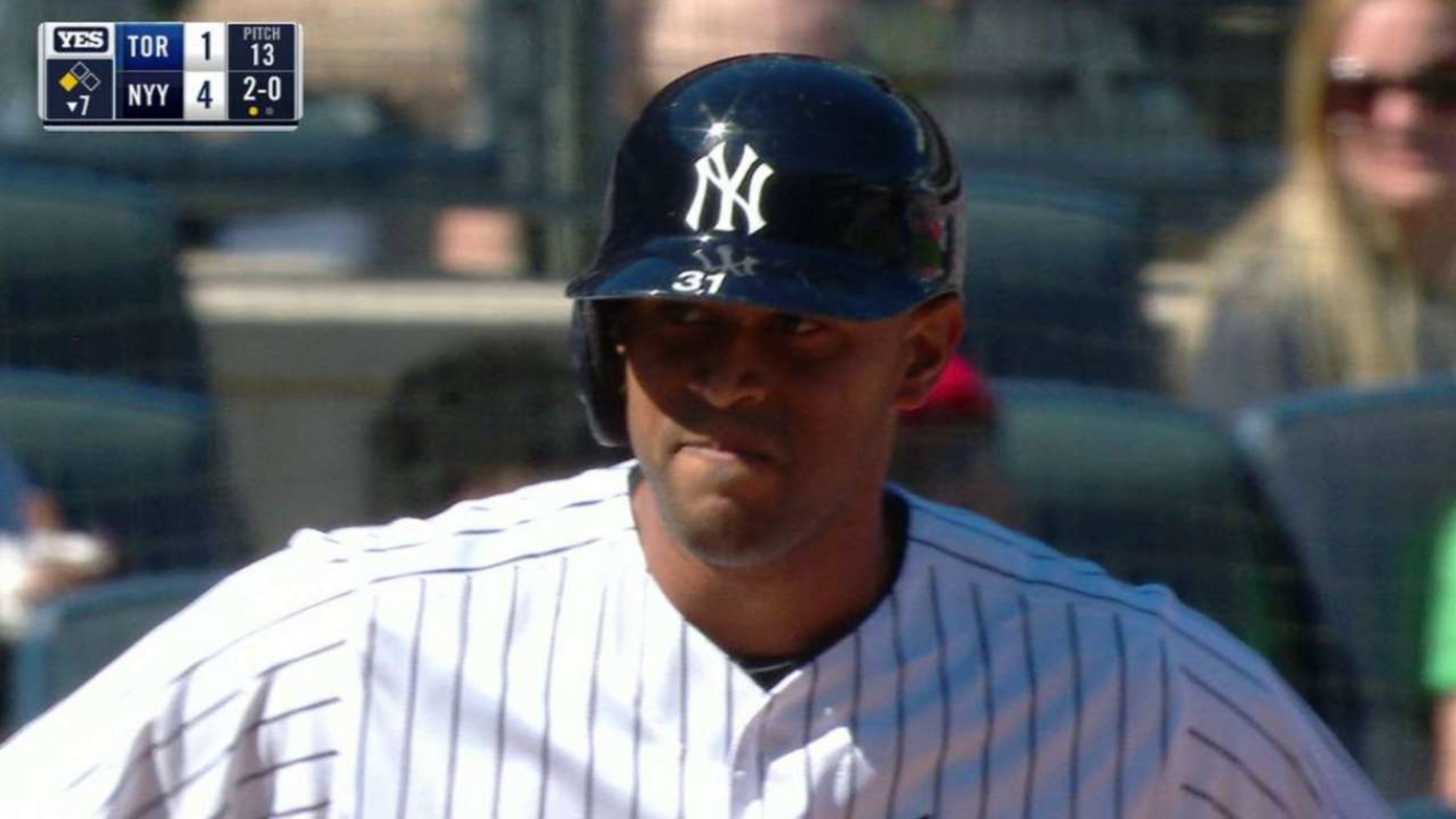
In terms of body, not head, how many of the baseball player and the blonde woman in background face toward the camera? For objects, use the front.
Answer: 2

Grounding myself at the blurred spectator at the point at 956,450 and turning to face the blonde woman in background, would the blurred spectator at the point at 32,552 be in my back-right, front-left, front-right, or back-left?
back-left

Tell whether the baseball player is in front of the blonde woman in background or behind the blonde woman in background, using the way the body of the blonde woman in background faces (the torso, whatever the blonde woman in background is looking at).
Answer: in front

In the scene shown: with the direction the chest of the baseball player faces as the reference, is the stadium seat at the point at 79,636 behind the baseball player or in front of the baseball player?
behind

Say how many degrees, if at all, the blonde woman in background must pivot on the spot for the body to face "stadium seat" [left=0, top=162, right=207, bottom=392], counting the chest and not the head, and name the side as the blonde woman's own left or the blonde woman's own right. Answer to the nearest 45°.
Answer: approximately 90° to the blonde woman's own right

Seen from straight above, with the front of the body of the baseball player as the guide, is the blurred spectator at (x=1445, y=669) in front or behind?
behind

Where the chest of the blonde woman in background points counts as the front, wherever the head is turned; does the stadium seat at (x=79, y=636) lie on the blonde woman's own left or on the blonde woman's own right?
on the blonde woman's own right

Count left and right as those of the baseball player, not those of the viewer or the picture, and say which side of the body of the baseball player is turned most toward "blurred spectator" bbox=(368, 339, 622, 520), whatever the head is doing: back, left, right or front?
back

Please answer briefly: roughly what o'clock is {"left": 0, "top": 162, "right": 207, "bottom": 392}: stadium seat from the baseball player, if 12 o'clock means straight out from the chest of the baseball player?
The stadium seat is roughly at 5 o'clock from the baseball player.

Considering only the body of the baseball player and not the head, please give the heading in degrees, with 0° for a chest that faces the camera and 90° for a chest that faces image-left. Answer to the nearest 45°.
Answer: approximately 0°
